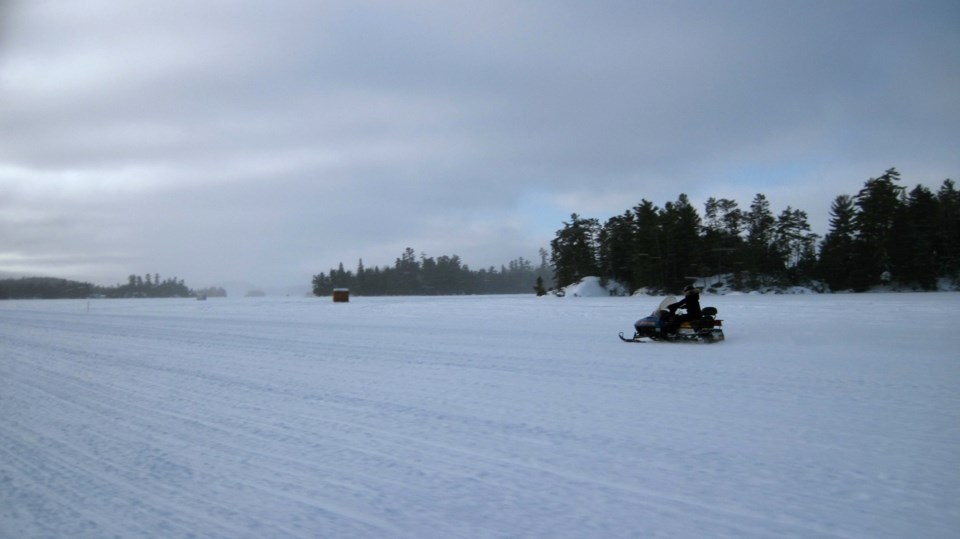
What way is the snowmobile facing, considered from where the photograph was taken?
facing to the left of the viewer
